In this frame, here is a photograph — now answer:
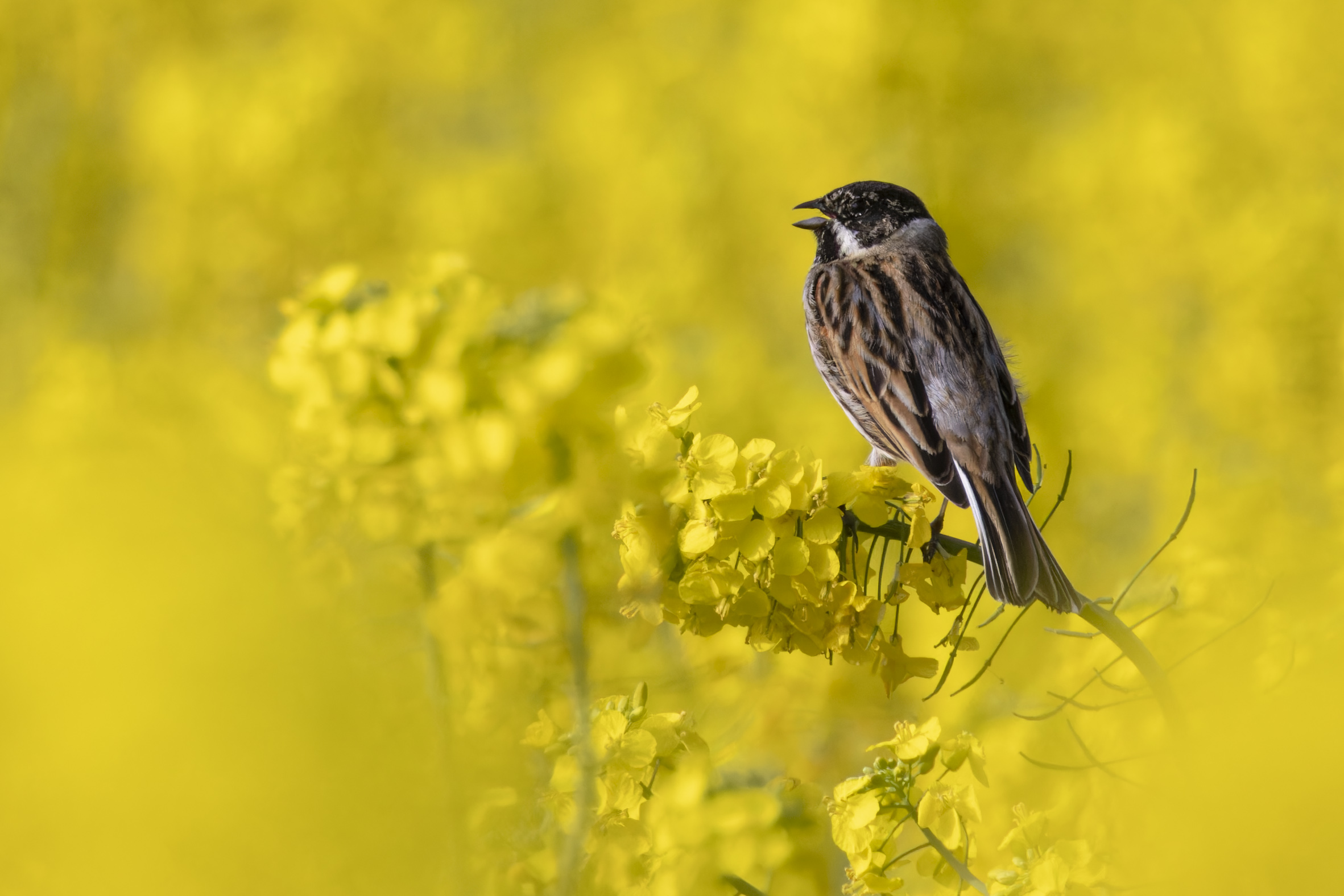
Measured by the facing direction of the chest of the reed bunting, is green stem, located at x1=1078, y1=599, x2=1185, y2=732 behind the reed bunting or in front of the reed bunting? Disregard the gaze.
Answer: behind

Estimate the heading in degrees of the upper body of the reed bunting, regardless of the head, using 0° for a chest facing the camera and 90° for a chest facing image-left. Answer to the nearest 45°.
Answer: approximately 135°

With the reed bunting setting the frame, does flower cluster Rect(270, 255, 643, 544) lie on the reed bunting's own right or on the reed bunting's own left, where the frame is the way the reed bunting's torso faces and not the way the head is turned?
on the reed bunting's own left

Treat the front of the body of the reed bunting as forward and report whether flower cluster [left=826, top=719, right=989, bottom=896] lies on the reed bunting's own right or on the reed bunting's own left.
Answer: on the reed bunting's own left
